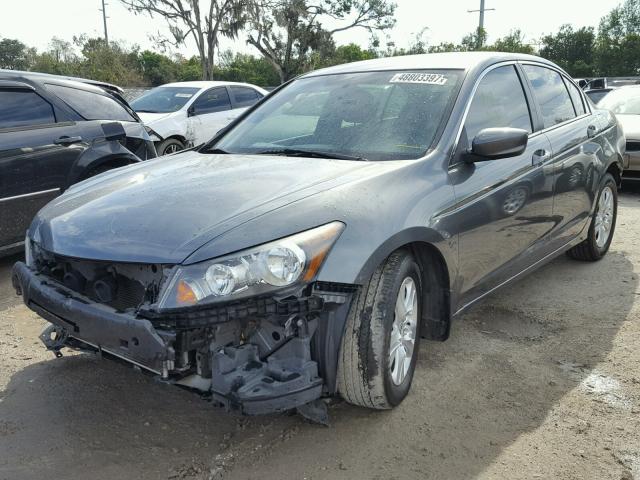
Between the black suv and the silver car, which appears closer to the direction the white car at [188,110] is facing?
the black suv

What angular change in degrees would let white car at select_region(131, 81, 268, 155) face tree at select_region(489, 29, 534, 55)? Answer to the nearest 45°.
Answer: approximately 180°

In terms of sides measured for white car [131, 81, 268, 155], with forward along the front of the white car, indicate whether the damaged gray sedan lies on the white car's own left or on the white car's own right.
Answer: on the white car's own left

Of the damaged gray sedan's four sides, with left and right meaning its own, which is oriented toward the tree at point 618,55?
back

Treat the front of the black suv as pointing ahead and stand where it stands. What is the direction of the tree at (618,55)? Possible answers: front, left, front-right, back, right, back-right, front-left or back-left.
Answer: back

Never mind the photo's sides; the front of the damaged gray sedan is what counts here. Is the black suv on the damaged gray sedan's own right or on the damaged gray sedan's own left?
on the damaged gray sedan's own right

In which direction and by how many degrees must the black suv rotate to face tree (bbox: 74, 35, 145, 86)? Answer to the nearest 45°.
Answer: approximately 135° to its right

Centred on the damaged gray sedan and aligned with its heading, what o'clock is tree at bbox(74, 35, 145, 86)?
The tree is roughly at 4 o'clock from the damaged gray sedan.

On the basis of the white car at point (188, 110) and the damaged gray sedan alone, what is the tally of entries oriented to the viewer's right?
0

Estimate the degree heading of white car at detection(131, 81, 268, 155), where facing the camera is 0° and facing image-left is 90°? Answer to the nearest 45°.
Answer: approximately 45°
